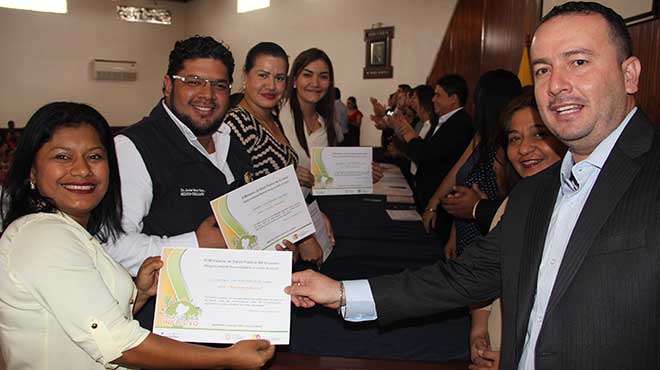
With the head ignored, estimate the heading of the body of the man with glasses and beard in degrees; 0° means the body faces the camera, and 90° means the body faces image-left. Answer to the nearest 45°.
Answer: approximately 315°

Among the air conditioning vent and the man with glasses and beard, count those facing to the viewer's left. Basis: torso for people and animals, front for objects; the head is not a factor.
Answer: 0

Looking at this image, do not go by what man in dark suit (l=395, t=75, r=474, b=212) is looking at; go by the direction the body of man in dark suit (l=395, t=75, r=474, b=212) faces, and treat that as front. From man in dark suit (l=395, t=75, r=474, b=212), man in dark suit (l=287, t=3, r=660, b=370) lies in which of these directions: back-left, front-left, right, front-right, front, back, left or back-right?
left

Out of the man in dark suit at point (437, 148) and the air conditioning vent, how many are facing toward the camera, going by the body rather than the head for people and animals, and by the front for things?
1

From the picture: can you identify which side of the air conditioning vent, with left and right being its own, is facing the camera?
front

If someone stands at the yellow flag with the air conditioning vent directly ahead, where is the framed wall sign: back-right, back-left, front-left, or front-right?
front-right

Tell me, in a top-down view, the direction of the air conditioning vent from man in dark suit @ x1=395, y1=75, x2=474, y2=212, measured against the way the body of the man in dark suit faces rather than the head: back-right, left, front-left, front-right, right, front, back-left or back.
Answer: front-right

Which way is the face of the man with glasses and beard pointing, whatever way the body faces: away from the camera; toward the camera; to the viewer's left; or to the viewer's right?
toward the camera

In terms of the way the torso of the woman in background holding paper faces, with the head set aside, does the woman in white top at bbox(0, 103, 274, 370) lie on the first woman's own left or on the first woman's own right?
on the first woman's own right

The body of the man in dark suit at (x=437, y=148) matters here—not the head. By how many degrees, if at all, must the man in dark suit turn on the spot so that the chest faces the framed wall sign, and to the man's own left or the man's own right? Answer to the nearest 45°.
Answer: approximately 90° to the man's own right

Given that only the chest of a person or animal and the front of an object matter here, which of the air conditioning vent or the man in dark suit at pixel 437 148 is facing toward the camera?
the air conditioning vent

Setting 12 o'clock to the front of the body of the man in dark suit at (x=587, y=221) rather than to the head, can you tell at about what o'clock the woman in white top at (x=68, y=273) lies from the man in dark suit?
The woman in white top is roughly at 1 o'clock from the man in dark suit.

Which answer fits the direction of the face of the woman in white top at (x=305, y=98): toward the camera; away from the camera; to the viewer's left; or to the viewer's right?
toward the camera

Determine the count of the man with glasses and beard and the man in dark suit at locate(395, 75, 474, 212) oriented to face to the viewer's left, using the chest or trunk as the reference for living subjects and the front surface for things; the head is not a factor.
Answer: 1

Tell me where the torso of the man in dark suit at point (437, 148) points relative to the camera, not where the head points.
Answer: to the viewer's left
